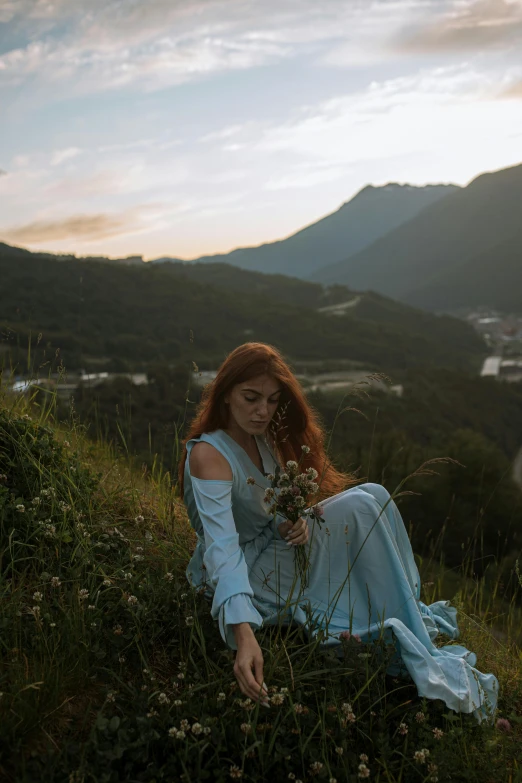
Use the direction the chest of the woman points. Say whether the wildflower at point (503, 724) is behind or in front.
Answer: in front

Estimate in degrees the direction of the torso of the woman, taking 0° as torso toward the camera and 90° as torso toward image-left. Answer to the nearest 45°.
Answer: approximately 315°
